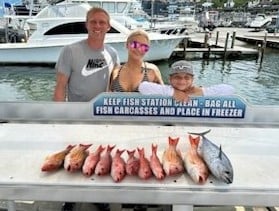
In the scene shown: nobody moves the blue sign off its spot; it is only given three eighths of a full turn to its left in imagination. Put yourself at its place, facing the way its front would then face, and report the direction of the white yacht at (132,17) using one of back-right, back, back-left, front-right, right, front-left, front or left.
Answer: front-left

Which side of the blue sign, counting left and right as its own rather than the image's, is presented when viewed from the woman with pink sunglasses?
back

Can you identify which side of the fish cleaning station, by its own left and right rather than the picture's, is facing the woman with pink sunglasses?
back

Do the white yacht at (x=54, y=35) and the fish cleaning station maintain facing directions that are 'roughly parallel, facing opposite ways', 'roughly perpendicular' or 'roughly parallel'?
roughly perpendicular

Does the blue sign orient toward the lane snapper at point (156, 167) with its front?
yes

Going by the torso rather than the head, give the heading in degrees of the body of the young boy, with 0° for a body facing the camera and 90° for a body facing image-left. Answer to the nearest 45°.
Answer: approximately 0°

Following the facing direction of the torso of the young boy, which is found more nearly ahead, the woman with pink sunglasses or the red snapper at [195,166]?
the red snapper

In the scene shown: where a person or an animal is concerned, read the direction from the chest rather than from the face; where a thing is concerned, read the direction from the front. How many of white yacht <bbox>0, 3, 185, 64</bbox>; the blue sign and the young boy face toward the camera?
2
